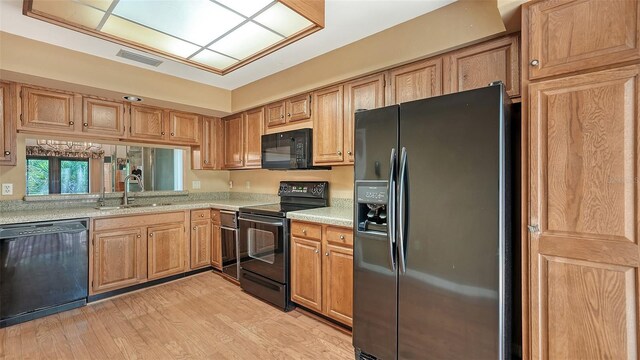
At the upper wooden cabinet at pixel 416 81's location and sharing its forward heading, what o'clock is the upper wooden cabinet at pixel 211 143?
the upper wooden cabinet at pixel 211 143 is roughly at 2 o'clock from the upper wooden cabinet at pixel 416 81.

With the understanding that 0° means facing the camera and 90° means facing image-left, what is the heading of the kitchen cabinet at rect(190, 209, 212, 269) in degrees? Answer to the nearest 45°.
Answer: approximately 315°

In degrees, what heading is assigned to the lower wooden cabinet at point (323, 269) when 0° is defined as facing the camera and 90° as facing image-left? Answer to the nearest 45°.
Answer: approximately 45°
